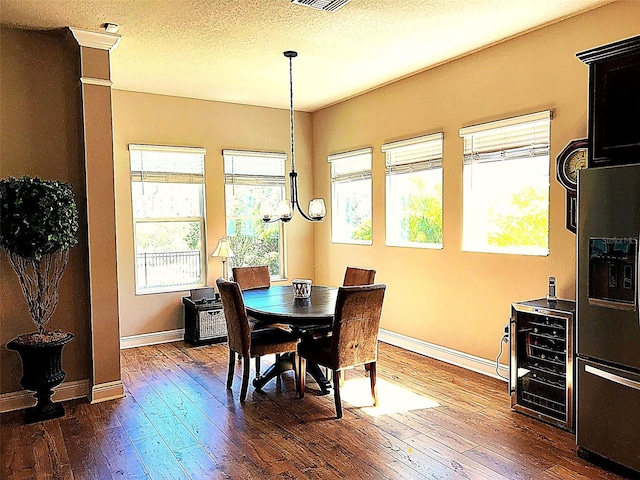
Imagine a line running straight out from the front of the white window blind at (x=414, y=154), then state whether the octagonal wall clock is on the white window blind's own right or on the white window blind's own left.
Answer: on the white window blind's own left

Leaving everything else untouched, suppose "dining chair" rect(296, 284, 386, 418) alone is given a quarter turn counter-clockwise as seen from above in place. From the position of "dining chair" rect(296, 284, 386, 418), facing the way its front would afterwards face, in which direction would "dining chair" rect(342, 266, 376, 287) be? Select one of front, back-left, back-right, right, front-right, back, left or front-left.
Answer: back-right

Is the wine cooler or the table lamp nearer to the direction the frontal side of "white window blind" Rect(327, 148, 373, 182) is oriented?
the table lamp

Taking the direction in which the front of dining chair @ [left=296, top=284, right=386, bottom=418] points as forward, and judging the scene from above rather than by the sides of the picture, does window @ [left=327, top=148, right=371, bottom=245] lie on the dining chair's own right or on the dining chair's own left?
on the dining chair's own right

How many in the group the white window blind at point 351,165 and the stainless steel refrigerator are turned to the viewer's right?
0

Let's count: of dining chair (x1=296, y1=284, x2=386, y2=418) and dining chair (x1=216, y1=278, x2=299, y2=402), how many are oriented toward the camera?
0

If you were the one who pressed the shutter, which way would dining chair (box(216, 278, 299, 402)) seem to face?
facing away from the viewer and to the right of the viewer

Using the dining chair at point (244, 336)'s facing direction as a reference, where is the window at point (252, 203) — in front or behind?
in front

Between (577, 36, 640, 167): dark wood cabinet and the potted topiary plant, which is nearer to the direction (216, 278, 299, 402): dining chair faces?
the dark wood cabinet

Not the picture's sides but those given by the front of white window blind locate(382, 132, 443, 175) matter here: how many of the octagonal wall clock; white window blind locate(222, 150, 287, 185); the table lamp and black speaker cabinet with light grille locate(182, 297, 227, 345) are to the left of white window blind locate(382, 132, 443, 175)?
1

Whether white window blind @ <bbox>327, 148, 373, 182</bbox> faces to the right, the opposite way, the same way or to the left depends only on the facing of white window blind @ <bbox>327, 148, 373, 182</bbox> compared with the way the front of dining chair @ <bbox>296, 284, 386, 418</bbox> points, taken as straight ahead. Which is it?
to the left

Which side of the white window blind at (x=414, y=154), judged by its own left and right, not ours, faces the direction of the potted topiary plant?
front

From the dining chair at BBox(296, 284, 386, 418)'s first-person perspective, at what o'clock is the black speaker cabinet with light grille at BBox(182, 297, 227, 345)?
The black speaker cabinet with light grille is roughly at 12 o'clock from the dining chair.

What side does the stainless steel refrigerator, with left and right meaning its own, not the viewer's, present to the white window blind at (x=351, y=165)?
right

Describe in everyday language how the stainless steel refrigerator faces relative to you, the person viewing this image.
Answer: facing the viewer and to the left of the viewer

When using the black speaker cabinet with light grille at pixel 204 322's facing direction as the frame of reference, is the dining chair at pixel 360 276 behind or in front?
in front

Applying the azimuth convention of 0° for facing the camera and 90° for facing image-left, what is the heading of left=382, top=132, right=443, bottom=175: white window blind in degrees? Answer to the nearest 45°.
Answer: approximately 45°
